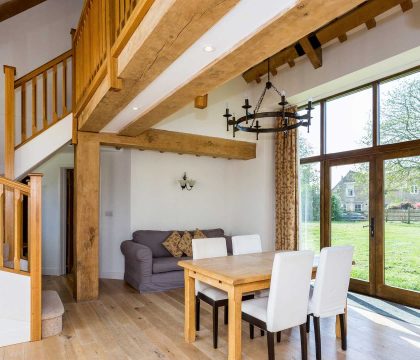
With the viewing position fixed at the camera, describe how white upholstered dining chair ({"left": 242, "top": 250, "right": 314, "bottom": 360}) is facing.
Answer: facing away from the viewer and to the left of the viewer

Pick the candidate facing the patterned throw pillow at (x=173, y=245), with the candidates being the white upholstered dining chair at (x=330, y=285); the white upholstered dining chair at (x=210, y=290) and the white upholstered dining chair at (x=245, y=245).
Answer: the white upholstered dining chair at (x=330, y=285)

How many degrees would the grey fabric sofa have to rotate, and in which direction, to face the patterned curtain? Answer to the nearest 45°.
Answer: approximately 45° to its left

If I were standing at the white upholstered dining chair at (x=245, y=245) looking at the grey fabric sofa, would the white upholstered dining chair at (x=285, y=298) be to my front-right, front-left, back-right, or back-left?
back-left

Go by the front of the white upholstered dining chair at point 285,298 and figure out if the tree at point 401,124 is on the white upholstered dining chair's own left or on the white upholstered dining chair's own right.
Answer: on the white upholstered dining chair's own right

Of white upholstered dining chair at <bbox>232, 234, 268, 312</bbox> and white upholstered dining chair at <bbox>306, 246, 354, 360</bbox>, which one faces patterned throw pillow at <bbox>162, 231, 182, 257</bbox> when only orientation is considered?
white upholstered dining chair at <bbox>306, 246, 354, 360</bbox>
